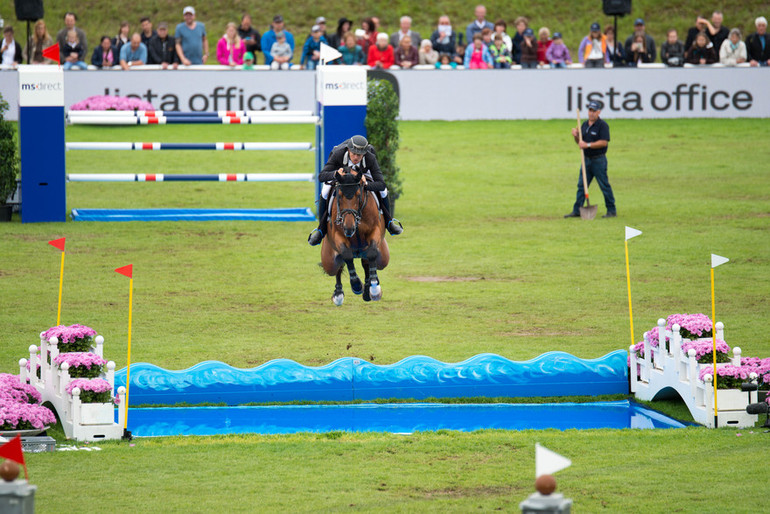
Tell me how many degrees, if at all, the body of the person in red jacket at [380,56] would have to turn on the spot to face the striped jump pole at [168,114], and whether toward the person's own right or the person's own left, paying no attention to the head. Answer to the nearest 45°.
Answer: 0° — they already face it

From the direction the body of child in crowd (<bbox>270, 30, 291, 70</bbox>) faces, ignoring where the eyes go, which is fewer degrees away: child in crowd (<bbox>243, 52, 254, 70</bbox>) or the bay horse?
the bay horse

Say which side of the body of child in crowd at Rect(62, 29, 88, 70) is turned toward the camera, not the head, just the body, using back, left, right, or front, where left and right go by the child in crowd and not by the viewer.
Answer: front

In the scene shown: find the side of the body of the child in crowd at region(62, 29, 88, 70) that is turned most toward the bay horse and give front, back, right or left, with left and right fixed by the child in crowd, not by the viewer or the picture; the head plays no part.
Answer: front

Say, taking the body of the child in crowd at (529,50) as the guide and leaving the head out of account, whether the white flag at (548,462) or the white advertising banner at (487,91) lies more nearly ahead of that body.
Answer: the white flag

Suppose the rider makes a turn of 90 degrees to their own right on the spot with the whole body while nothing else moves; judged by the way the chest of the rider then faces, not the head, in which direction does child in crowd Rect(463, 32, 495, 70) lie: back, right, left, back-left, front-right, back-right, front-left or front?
right

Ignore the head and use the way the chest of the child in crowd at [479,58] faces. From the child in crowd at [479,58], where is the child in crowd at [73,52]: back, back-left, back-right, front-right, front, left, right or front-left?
right

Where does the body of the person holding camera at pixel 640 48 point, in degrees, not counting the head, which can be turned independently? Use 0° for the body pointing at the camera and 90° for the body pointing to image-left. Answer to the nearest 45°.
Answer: approximately 0°

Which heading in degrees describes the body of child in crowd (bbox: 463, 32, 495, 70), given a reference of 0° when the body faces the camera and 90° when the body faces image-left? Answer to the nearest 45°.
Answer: approximately 0°

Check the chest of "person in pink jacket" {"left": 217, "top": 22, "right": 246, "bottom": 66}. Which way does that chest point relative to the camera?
toward the camera

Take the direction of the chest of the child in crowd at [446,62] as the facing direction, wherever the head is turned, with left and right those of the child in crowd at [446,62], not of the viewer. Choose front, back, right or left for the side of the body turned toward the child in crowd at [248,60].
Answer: right
